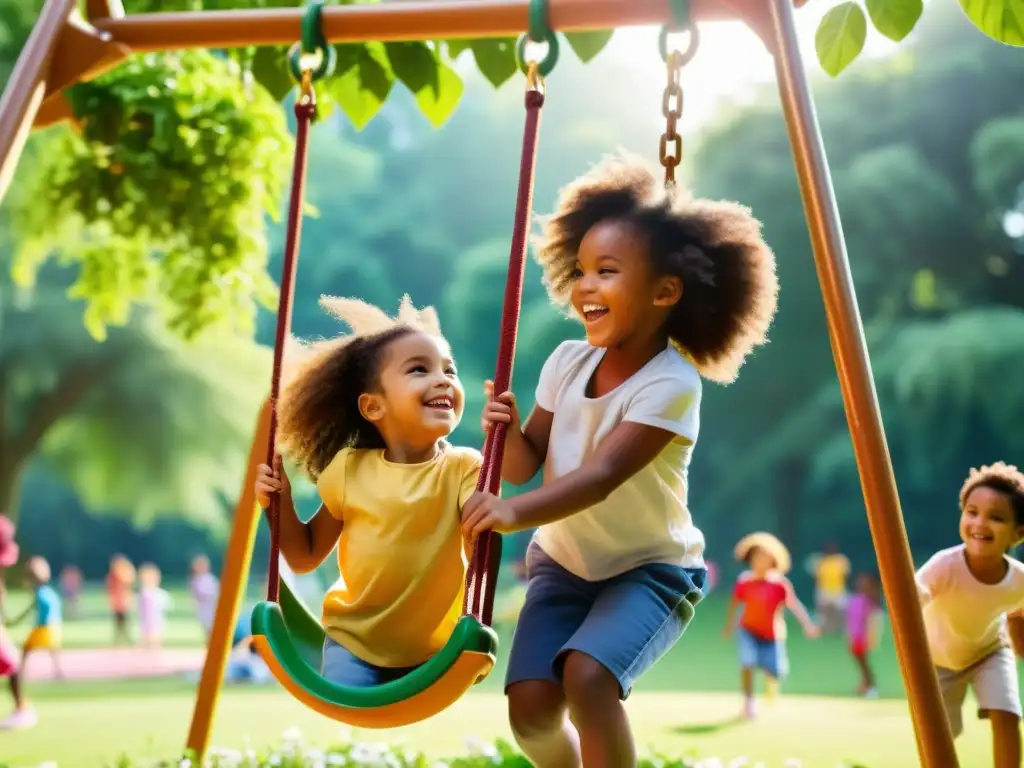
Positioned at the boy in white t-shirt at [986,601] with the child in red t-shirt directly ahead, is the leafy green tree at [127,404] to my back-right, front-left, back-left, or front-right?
front-left

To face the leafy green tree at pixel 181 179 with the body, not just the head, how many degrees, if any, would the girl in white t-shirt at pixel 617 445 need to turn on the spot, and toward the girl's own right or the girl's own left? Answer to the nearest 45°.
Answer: approximately 90° to the girl's own right

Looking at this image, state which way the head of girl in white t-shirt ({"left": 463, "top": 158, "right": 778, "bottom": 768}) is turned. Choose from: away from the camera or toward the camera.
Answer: toward the camera

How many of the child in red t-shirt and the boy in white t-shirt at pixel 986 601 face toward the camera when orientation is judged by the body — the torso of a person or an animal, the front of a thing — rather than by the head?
2

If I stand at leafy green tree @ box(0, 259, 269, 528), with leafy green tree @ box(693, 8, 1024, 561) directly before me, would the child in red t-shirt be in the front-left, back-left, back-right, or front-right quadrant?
front-right

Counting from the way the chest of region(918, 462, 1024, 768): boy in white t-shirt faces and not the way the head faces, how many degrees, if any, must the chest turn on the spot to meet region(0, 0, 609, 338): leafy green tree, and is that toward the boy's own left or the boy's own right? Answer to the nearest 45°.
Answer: approximately 90° to the boy's own right

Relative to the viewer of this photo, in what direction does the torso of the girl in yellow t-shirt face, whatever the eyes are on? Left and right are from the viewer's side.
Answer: facing the viewer and to the right of the viewer

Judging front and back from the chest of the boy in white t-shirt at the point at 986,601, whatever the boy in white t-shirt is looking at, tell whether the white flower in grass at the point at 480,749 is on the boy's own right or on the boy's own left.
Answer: on the boy's own right

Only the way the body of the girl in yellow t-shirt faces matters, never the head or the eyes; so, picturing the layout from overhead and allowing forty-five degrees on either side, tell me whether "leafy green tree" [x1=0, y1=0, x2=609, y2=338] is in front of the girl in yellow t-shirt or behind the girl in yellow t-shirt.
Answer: behind

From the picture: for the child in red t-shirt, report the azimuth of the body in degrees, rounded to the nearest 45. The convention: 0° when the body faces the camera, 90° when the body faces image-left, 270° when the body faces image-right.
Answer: approximately 0°

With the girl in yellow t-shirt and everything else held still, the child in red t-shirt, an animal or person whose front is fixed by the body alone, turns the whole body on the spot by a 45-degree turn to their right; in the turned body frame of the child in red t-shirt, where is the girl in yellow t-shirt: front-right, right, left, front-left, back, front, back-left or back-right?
front-left

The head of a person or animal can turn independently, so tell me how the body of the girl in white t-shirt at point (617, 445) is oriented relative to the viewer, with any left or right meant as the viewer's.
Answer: facing the viewer and to the left of the viewer

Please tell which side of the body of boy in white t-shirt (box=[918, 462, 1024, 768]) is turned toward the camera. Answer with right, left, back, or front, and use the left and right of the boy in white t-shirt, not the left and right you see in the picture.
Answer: front

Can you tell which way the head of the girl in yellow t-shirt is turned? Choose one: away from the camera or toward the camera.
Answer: toward the camera
